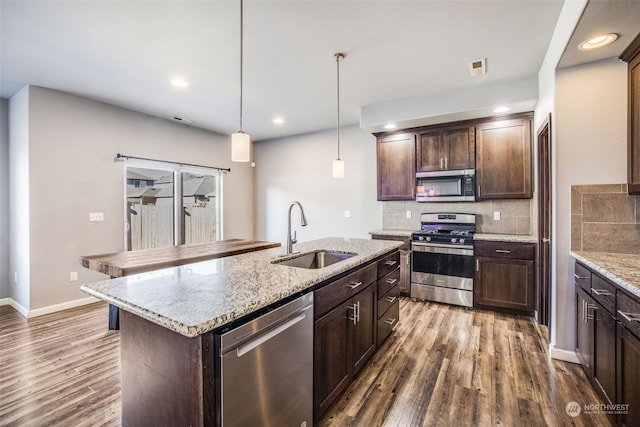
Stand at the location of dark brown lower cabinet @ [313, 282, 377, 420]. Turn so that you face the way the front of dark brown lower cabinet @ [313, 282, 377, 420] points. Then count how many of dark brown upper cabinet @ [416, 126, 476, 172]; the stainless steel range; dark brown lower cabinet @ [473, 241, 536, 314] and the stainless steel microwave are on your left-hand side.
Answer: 4

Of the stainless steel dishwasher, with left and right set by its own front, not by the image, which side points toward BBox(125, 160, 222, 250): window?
back

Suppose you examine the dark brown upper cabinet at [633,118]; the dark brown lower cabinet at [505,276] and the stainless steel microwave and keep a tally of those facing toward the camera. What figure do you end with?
2

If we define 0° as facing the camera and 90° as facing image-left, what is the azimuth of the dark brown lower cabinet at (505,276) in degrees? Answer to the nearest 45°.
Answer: approximately 0°

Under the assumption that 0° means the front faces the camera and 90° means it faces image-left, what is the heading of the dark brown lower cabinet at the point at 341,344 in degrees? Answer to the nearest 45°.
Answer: approximately 315°

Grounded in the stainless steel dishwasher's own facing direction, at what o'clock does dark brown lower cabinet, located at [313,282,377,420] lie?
The dark brown lower cabinet is roughly at 9 o'clock from the stainless steel dishwasher.

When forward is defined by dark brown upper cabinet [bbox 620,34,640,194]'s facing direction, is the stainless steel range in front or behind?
in front

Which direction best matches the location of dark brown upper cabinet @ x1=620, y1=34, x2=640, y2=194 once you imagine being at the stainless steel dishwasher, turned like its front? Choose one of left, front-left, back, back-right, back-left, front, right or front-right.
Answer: front-left

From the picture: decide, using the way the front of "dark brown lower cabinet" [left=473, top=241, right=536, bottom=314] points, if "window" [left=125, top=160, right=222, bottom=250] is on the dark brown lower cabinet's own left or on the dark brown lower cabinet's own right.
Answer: on the dark brown lower cabinet's own right

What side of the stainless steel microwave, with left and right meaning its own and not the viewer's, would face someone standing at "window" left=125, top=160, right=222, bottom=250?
right

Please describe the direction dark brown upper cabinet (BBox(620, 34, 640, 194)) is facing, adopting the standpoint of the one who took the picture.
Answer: facing to the left of the viewer

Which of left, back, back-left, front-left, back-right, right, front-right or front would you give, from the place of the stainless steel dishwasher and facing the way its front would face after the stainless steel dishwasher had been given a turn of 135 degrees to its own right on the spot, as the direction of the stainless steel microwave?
back-right

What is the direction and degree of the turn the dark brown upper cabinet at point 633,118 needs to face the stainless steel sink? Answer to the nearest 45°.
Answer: approximately 45° to its left
